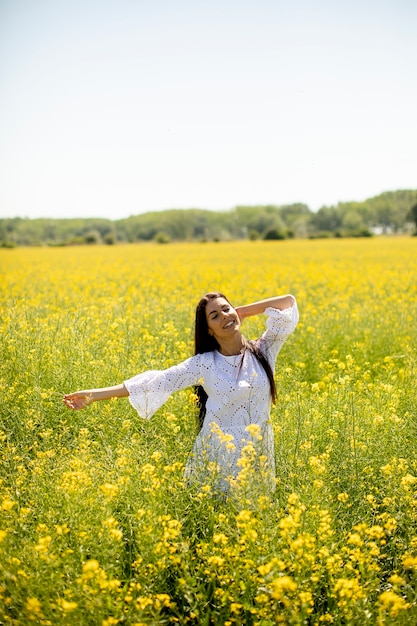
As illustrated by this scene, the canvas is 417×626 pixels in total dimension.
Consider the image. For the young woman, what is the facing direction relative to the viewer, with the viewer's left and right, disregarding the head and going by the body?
facing the viewer
